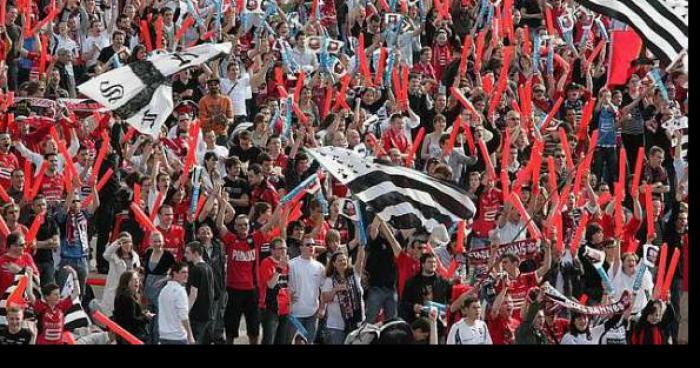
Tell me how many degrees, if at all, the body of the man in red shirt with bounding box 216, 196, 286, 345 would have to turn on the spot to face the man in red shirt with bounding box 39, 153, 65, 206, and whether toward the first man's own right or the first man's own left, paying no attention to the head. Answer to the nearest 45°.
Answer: approximately 135° to the first man's own right

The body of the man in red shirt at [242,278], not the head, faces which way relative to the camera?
toward the camera

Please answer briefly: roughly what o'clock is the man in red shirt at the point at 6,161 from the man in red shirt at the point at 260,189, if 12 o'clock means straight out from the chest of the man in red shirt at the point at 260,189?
the man in red shirt at the point at 6,161 is roughly at 2 o'clock from the man in red shirt at the point at 260,189.

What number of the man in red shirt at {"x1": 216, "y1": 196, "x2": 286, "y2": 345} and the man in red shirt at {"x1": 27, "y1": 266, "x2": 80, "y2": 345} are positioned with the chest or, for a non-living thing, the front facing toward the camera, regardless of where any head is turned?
2

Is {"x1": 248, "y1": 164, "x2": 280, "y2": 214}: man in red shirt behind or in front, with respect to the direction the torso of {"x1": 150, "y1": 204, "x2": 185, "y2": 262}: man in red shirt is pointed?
behind

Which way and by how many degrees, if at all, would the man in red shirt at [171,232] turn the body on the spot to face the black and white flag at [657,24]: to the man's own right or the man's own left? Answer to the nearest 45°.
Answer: approximately 135° to the man's own left

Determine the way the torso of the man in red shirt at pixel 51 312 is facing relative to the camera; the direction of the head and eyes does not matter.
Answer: toward the camera
